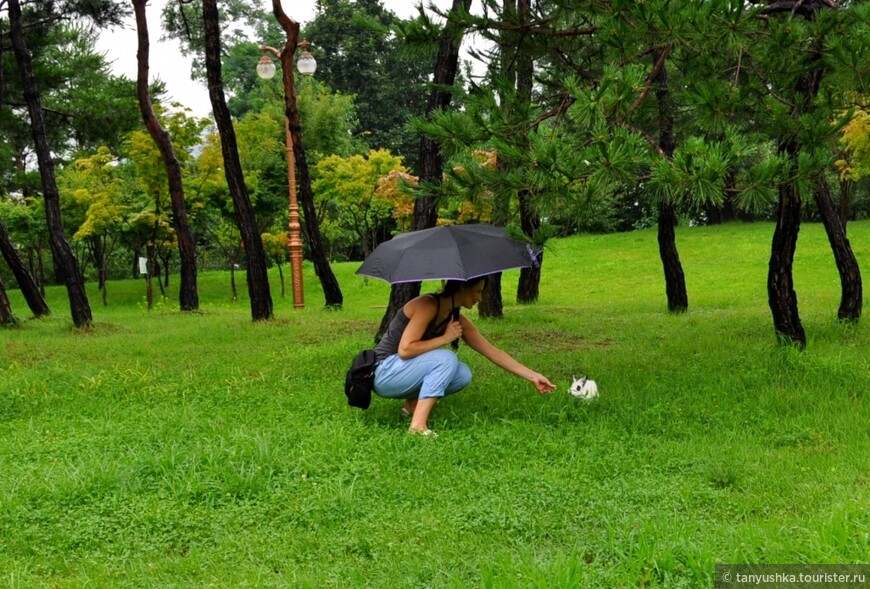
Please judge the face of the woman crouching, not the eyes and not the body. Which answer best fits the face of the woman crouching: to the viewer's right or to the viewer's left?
to the viewer's right

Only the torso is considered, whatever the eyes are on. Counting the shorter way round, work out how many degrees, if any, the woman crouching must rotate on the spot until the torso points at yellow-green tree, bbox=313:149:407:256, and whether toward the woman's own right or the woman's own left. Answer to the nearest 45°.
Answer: approximately 90° to the woman's own left

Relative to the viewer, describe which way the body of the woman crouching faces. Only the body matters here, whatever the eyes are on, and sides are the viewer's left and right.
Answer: facing to the right of the viewer

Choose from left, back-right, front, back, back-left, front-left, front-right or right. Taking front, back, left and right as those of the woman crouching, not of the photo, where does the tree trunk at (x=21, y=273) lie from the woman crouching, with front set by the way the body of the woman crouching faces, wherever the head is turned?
back-left

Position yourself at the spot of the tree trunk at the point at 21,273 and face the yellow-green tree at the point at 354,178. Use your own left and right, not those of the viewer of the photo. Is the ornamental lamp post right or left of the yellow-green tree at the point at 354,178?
right

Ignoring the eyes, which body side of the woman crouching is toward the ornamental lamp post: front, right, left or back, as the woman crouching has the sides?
left

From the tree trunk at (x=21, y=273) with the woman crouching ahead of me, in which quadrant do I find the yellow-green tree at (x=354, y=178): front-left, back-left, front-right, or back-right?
back-left
